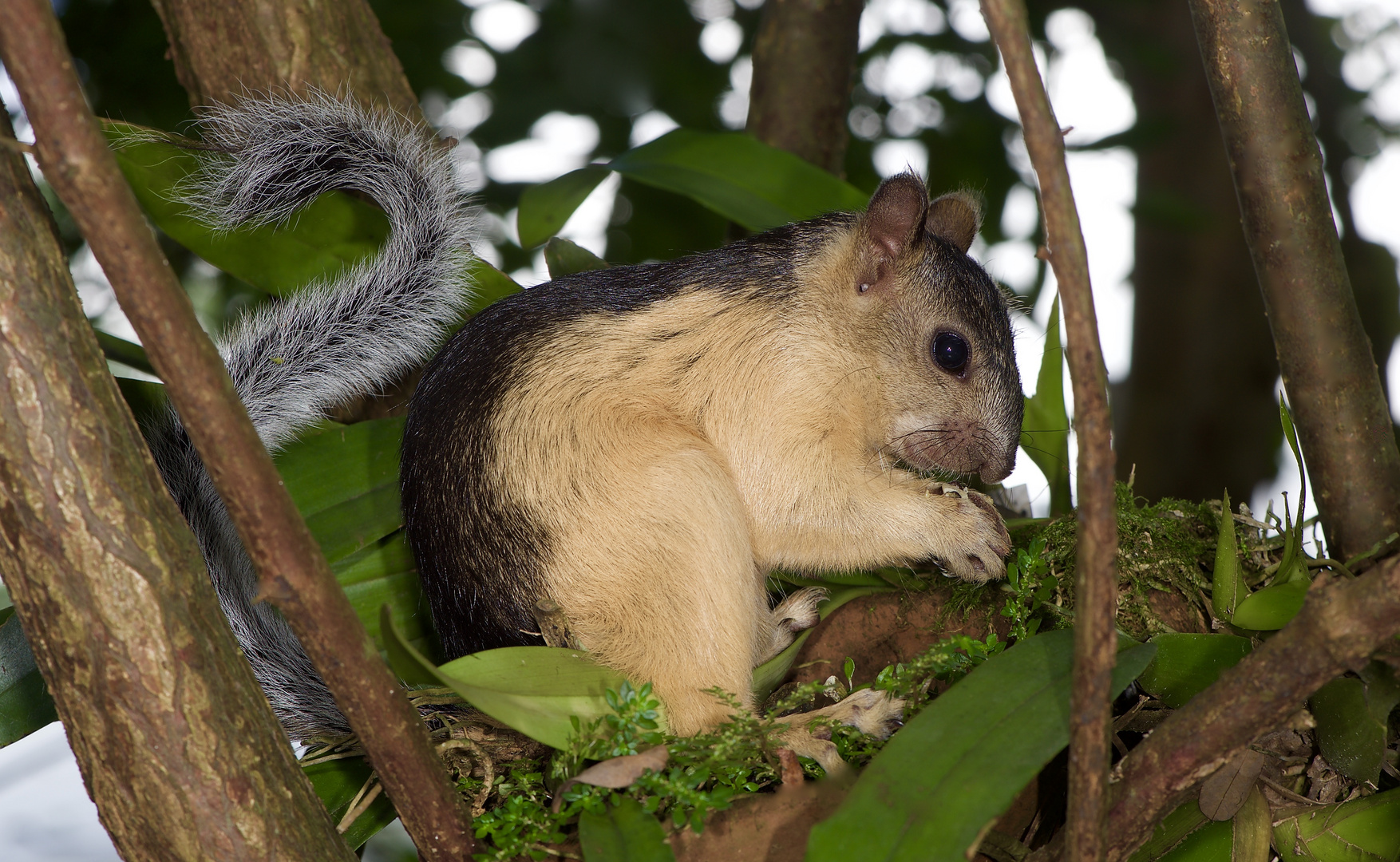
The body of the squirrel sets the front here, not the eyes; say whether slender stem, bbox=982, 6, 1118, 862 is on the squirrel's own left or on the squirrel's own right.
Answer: on the squirrel's own right

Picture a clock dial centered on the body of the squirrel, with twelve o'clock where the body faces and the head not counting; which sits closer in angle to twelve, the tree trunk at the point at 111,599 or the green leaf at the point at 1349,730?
the green leaf

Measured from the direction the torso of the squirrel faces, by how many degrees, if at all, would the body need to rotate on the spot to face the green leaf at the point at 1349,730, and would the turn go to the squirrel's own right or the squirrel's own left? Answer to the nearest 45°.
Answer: approximately 45° to the squirrel's own right

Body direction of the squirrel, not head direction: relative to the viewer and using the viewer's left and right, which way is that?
facing to the right of the viewer

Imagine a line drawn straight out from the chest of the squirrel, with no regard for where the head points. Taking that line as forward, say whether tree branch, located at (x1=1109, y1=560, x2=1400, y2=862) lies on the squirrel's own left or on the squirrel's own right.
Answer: on the squirrel's own right
